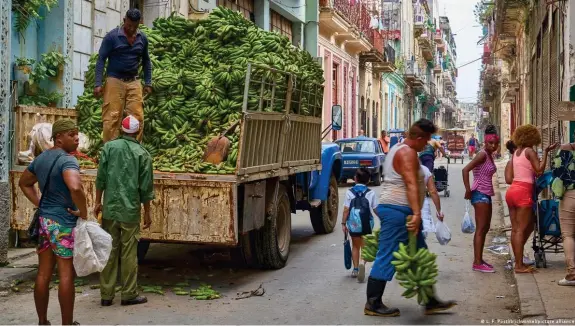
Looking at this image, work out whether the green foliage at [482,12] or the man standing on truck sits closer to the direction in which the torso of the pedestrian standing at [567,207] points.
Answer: the man standing on truck

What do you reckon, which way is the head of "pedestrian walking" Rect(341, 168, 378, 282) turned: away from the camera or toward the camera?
away from the camera

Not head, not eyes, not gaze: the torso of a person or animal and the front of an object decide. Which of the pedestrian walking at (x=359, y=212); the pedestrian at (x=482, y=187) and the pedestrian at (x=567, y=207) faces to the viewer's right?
the pedestrian at (x=482, y=187)

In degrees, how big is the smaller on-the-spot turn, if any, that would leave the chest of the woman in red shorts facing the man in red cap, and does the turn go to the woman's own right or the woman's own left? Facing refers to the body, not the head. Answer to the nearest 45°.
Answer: approximately 180°

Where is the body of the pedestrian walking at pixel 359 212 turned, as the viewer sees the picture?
away from the camera

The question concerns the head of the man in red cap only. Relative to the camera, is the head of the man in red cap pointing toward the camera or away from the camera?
away from the camera

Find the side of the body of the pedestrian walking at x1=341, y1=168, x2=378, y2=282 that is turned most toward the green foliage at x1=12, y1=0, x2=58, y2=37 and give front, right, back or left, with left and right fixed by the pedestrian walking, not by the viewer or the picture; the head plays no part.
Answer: left

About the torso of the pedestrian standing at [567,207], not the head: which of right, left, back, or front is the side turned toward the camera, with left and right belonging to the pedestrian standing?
left

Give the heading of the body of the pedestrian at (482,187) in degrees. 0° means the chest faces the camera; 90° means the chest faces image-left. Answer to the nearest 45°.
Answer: approximately 270°

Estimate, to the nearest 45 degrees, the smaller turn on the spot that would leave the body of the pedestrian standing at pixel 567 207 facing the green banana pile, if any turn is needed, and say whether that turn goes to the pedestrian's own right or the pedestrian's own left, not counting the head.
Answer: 0° — they already face it

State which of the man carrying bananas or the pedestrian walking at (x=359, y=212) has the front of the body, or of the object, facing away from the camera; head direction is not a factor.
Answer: the pedestrian walking
